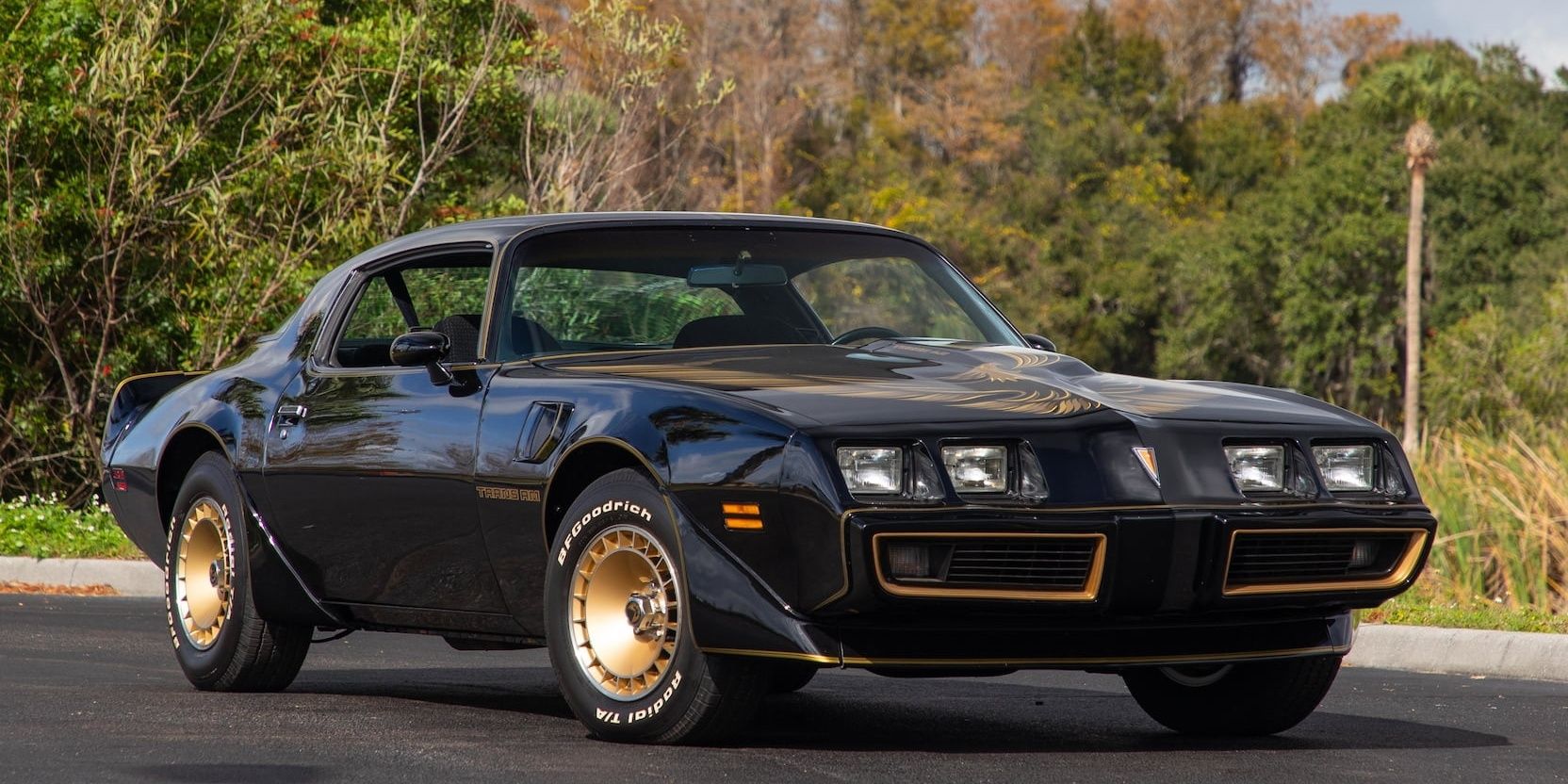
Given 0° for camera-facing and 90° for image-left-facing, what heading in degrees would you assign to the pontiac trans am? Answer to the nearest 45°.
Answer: approximately 315°
